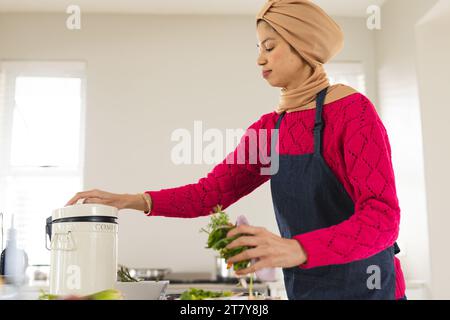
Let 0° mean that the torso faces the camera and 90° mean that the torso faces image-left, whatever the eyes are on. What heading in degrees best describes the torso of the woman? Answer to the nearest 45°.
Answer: approximately 45°

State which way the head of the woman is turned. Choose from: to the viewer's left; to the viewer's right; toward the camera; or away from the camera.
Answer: to the viewer's left

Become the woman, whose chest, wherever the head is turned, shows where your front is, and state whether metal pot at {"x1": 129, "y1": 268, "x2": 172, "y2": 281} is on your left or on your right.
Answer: on your right

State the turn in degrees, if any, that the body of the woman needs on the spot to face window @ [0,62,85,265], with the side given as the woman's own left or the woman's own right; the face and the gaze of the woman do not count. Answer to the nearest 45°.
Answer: approximately 90° to the woman's own right
